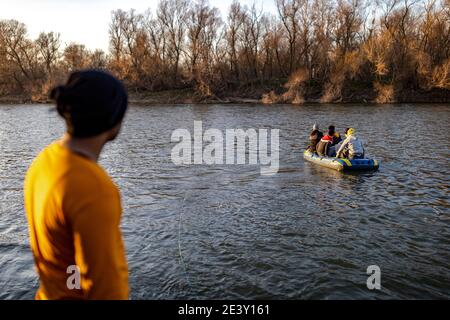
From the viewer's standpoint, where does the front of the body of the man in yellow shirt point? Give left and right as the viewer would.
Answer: facing away from the viewer and to the right of the viewer

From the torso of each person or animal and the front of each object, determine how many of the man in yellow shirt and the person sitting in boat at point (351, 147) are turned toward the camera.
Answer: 0

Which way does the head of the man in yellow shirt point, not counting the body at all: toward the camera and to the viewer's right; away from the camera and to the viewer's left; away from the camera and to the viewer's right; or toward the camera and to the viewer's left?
away from the camera and to the viewer's right

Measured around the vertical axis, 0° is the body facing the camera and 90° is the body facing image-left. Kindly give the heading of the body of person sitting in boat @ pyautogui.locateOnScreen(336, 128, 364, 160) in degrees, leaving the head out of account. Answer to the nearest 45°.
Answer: approximately 135°

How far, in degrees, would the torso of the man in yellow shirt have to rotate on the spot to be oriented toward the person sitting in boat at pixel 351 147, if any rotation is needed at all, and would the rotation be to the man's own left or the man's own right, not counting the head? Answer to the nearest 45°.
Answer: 0° — they already face them

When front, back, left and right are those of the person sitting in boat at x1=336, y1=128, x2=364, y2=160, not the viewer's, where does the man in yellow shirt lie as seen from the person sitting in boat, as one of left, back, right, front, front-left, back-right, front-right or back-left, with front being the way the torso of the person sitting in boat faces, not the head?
back-left
